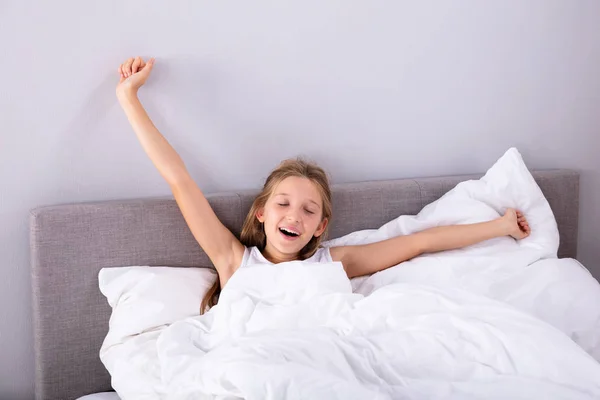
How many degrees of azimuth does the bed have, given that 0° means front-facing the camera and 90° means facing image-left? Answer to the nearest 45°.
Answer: approximately 0°
